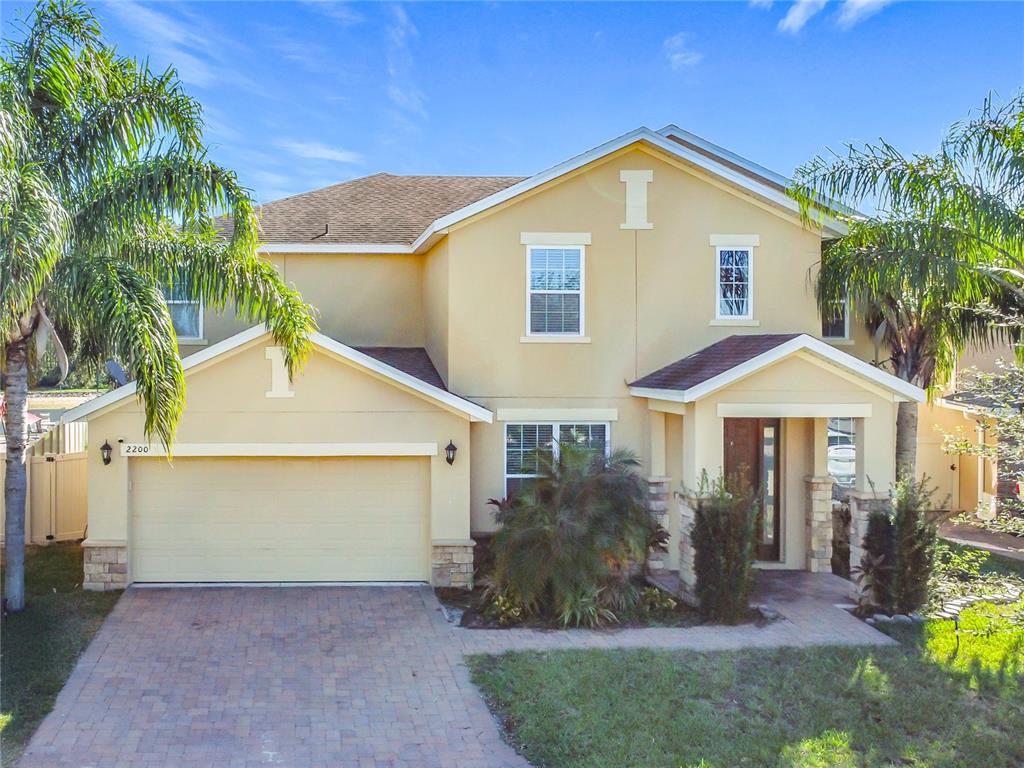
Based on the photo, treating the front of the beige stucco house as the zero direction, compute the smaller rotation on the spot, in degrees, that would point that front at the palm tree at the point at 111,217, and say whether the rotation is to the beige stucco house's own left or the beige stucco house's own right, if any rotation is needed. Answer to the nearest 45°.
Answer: approximately 45° to the beige stucco house's own right

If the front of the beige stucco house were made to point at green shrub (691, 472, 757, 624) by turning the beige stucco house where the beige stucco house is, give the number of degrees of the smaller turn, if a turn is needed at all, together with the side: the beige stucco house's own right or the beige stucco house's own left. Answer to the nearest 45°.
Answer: approximately 45° to the beige stucco house's own left

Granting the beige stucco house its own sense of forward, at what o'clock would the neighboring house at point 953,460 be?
The neighboring house is roughly at 8 o'clock from the beige stucco house.

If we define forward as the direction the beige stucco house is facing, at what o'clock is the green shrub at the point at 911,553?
The green shrub is roughly at 10 o'clock from the beige stucco house.

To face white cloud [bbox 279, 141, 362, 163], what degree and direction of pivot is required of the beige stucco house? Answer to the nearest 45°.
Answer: approximately 135° to its right

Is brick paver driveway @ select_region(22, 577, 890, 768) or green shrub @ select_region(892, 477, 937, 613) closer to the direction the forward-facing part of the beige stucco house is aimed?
the brick paver driveway

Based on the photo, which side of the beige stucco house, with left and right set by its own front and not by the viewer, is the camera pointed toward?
front
